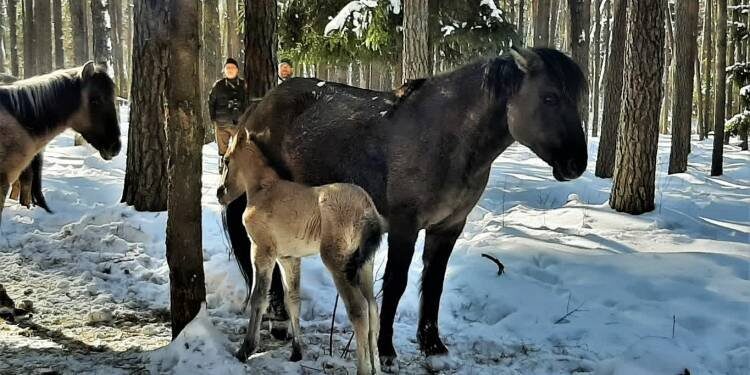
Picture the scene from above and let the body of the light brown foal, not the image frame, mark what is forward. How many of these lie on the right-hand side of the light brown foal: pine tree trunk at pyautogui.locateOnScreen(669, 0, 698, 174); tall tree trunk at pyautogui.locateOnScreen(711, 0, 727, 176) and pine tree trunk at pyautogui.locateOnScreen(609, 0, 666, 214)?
3

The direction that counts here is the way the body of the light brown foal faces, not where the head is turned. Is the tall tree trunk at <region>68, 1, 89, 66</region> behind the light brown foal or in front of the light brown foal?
in front

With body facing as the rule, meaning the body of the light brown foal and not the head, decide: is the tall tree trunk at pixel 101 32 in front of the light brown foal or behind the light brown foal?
in front

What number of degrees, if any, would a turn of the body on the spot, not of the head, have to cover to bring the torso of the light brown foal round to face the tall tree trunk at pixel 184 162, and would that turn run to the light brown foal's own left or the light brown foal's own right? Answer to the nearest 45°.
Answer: approximately 45° to the light brown foal's own left

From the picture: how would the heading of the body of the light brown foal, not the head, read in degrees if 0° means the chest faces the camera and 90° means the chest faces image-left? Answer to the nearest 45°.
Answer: approximately 135°

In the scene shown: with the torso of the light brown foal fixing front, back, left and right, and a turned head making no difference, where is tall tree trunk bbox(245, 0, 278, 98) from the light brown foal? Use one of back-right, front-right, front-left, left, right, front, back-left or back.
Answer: front-right

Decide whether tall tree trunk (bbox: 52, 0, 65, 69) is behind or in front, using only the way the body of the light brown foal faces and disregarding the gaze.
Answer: in front

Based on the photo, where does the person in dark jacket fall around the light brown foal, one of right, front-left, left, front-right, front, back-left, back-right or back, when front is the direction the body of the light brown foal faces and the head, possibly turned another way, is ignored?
front-right

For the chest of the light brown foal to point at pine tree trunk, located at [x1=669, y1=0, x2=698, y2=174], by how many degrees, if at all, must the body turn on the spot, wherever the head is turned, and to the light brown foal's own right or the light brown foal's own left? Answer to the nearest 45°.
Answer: approximately 90° to the light brown foal's own right

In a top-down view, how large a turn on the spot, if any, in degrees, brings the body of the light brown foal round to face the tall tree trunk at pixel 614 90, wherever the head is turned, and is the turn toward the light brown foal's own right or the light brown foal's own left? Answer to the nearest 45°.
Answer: approximately 90° to the light brown foal's own right

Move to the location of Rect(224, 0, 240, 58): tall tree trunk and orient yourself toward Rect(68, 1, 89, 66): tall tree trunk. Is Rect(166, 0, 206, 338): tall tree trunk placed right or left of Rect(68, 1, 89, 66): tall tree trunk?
left

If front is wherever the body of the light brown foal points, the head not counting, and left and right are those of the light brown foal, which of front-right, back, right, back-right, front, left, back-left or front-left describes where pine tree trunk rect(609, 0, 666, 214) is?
right

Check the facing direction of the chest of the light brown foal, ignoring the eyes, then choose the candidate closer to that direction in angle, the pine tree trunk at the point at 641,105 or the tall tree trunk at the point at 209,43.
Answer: the tall tree trunk
